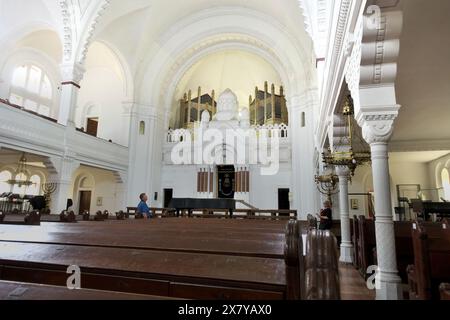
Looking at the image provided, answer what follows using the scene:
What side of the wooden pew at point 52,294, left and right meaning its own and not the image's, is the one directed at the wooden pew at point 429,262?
right

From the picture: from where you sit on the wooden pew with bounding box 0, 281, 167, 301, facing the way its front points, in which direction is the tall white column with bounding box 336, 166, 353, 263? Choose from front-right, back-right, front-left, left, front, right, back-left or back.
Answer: front-right

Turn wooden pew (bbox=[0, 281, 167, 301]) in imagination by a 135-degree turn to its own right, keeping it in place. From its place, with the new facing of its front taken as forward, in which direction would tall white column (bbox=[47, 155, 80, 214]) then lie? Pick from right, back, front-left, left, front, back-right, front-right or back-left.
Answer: back-left

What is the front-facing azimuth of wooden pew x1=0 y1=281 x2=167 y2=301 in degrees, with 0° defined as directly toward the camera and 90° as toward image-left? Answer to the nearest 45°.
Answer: approximately 180°

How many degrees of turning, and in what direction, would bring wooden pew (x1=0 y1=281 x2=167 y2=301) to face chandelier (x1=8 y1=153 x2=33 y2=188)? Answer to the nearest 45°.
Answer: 0° — it already faces it

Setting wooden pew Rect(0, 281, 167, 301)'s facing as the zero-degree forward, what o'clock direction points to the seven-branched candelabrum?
The seven-branched candelabrum is roughly at 12 o'clock from the wooden pew.

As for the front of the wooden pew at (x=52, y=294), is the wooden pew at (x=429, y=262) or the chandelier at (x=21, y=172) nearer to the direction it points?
the chandelier

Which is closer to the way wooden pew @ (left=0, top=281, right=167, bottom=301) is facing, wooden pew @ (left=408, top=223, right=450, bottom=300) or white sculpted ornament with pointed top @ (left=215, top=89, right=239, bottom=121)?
the white sculpted ornament with pointed top

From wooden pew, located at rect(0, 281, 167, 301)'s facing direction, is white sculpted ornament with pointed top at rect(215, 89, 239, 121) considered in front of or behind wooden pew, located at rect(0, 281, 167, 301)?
in front

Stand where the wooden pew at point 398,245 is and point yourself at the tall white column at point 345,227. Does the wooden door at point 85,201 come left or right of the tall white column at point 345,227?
left

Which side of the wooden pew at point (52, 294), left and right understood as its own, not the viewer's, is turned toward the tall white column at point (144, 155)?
front

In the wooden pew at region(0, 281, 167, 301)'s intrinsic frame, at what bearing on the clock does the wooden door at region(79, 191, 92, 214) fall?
The wooden door is roughly at 12 o'clock from the wooden pew.

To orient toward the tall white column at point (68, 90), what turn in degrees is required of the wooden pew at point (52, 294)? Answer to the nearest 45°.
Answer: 0° — it already faces it

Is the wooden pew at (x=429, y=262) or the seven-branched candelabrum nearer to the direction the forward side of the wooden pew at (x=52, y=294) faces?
the seven-branched candelabrum

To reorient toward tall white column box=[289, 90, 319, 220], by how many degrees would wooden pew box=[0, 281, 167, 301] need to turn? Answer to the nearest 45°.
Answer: approximately 45° to its right
